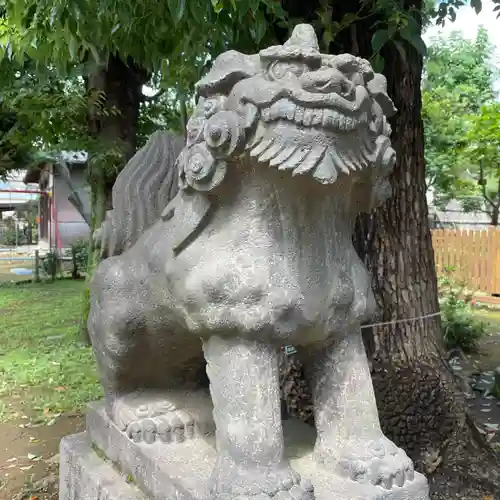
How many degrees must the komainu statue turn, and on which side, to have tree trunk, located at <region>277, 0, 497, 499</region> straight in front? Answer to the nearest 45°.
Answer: approximately 90° to its left

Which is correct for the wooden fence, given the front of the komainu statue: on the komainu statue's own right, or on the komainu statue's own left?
on the komainu statue's own left

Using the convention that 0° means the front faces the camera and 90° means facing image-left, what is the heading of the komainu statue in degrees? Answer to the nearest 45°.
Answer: approximately 315°
